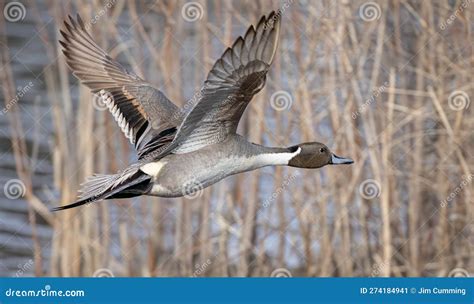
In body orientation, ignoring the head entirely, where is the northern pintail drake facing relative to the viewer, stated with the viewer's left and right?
facing to the right of the viewer
